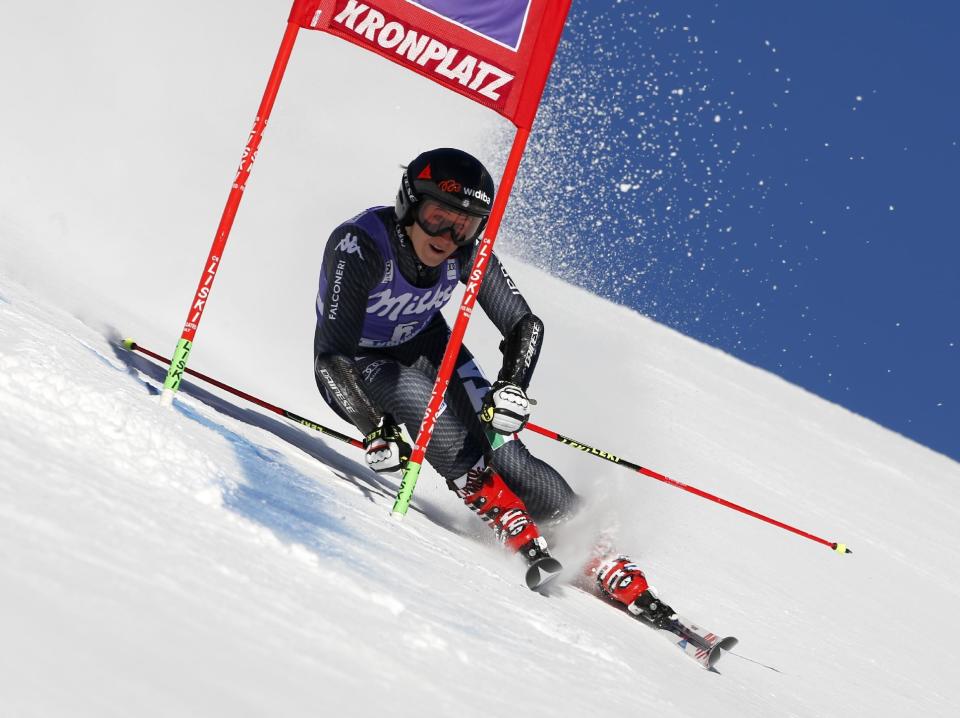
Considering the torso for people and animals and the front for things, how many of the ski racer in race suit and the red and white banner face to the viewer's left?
0

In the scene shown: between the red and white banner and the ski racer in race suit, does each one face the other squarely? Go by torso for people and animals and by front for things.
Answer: no

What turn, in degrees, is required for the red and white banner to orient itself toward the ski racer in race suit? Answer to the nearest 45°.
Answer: approximately 135° to its left

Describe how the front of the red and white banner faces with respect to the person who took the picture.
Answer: facing the viewer

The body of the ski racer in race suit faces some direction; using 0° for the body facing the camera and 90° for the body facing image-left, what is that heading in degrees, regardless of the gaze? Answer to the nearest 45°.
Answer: approximately 315°

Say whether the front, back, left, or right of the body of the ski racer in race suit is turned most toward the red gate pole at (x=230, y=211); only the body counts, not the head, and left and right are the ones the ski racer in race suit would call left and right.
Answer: right

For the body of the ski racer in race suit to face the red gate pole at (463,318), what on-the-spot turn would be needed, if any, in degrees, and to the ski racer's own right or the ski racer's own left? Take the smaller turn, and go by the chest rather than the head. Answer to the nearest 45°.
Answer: approximately 45° to the ski racer's own right
